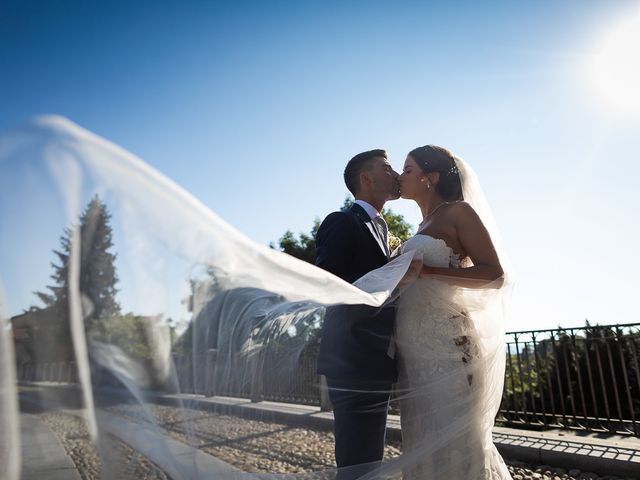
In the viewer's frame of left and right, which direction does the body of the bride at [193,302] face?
facing to the left of the viewer

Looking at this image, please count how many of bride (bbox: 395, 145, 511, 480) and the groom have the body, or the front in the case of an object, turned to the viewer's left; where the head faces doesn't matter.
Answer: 1

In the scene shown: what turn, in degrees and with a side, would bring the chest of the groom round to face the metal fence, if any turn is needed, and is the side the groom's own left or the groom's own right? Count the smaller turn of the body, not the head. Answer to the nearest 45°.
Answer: approximately 90° to the groom's own left

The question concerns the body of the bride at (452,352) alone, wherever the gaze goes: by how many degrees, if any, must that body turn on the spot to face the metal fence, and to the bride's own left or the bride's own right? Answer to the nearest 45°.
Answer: approximately 90° to the bride's own right

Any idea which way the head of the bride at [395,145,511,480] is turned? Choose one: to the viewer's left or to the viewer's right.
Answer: to the viewer's left

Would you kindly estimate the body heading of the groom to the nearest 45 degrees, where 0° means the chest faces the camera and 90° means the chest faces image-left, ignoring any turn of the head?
approximately 315°

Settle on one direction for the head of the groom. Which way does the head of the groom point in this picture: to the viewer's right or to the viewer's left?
to the viewer's right

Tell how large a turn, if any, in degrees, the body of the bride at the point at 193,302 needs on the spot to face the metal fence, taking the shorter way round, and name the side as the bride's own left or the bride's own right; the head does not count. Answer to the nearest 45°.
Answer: approximately 135° to the bride's own right
